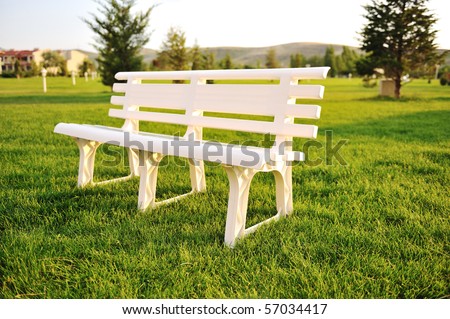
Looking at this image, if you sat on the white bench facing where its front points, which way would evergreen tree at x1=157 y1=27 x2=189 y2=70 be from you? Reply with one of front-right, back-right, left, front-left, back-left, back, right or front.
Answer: back-right

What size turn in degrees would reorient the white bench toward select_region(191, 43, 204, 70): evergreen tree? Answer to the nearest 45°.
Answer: approximately 135° to its right

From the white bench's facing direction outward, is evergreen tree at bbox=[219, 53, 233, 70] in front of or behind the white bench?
behind

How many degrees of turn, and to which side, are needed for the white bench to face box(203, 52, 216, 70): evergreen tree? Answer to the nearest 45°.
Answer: approximately 135° to its right

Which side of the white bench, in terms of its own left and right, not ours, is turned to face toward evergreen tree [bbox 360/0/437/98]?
back

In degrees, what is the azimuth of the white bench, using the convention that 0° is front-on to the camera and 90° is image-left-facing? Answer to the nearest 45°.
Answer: approximately 45°

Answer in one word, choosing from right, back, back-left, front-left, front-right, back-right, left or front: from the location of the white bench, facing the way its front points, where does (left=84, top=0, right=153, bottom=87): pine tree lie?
back-right
